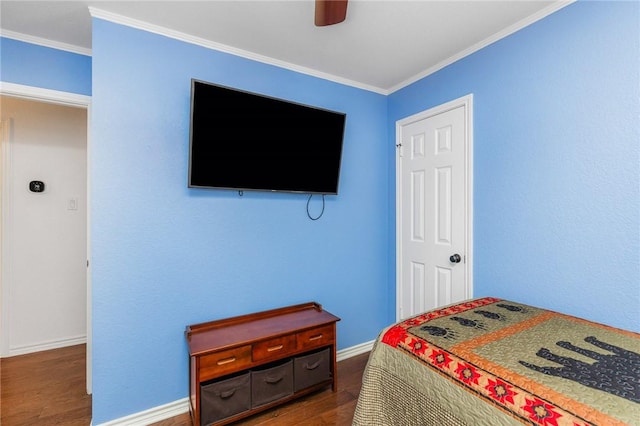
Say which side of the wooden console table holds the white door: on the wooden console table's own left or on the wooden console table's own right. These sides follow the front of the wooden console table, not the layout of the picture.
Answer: on the wooden console table's own left

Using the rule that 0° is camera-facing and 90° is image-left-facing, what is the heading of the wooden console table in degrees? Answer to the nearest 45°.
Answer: approximately 315°

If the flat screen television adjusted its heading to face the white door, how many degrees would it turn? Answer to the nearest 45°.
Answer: approximately 45° to its left
